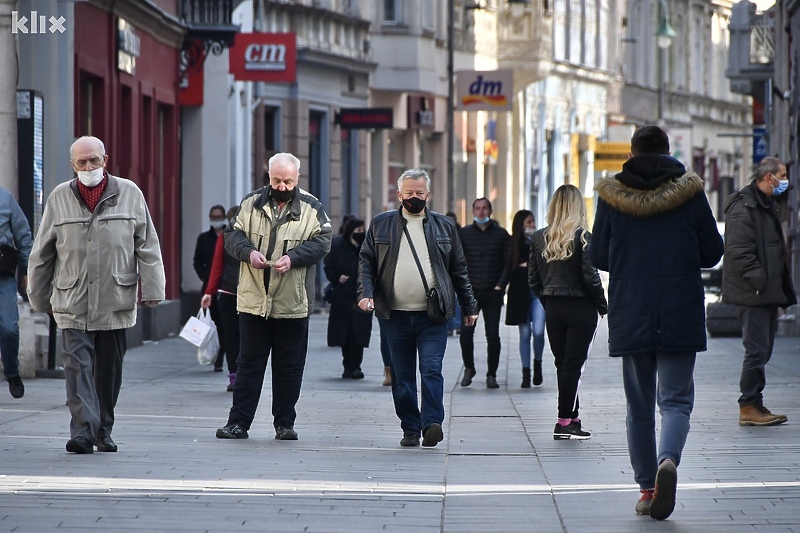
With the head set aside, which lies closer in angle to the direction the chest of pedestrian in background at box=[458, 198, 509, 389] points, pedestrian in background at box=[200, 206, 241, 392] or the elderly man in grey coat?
the elderly man in grey coat

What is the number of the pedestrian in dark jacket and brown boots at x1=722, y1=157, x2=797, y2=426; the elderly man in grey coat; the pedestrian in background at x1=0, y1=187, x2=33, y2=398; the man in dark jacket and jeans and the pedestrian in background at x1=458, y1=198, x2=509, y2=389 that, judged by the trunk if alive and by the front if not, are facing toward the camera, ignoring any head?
4

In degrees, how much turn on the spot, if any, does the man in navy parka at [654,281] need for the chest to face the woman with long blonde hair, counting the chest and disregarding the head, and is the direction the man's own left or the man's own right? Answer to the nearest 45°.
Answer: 0° — they already face them

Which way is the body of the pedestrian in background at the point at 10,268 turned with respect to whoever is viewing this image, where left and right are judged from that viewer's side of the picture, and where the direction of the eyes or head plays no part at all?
facing the viewer

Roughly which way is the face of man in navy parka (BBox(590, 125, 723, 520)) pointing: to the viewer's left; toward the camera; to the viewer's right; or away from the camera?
away from the camera

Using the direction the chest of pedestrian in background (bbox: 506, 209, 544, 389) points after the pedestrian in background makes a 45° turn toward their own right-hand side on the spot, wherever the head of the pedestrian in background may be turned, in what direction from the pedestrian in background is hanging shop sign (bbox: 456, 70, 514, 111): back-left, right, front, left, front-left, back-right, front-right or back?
back

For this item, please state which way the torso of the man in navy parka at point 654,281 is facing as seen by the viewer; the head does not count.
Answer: away from the camera
